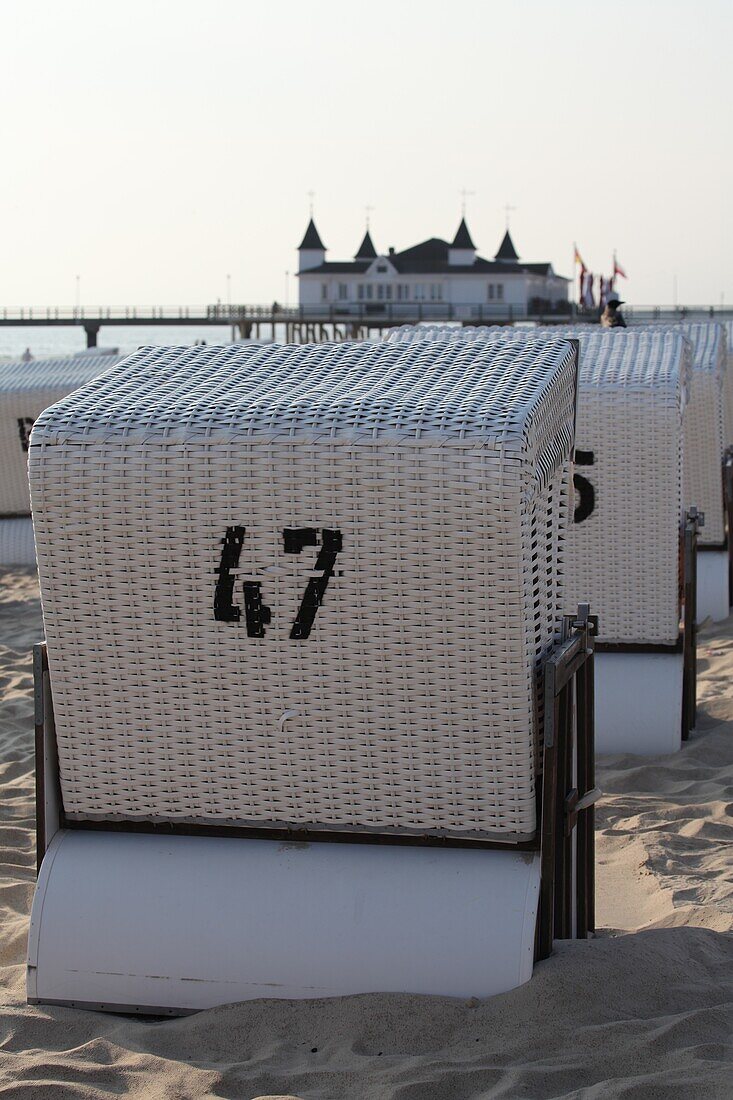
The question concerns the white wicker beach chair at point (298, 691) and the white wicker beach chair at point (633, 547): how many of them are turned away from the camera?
2

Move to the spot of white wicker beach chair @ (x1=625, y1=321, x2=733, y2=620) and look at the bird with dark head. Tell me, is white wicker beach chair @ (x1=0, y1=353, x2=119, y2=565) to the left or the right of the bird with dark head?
left

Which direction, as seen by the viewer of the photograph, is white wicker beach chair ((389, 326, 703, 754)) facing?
facing away from the viewer

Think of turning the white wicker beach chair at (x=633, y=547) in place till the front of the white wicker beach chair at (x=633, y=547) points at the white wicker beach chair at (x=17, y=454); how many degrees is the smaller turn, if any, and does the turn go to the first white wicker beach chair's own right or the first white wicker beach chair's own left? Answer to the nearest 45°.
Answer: approximately 45° to the first white wicker beach chair's own left

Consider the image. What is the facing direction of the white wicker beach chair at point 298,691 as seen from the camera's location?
facing away from the viewer

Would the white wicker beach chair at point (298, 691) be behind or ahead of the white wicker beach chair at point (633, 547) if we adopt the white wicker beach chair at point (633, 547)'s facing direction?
behind

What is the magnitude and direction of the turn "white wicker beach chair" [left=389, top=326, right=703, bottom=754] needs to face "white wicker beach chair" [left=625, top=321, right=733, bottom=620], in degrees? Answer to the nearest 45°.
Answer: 0° — it already faces it

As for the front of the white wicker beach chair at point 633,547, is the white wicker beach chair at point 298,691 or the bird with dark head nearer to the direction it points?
the bird with dark head
